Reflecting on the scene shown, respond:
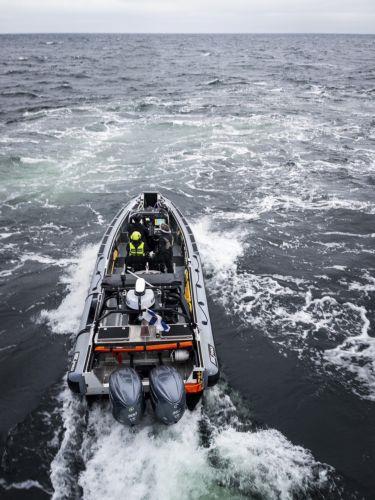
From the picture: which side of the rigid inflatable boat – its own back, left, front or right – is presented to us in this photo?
back

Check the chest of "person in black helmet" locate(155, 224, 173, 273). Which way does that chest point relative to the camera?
away from the camera

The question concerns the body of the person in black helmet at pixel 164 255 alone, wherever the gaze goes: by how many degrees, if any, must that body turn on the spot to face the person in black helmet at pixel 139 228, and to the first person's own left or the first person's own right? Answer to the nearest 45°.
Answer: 0° — they already face them
